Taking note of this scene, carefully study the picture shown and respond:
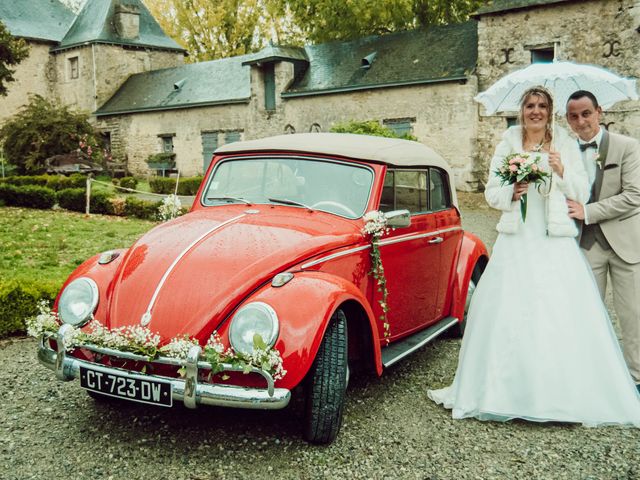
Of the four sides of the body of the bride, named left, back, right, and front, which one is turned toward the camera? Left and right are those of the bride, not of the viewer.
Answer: front

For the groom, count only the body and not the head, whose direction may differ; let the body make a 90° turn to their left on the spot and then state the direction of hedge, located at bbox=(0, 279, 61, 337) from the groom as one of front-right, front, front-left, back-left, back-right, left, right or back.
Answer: back-right

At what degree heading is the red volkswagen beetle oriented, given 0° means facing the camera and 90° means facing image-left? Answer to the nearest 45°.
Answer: approximately 45°

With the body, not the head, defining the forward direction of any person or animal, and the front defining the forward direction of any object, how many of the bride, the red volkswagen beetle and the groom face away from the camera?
0

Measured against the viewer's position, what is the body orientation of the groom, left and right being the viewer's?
facing the viewer and to the left of the viewer

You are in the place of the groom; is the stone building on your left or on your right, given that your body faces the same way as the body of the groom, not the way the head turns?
on your right

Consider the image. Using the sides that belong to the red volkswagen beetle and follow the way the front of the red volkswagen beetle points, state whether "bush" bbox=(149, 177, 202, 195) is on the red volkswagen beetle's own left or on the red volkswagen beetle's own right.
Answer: on the red volkswagen beetle's own right

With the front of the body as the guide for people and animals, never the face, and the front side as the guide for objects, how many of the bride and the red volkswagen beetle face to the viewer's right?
0
